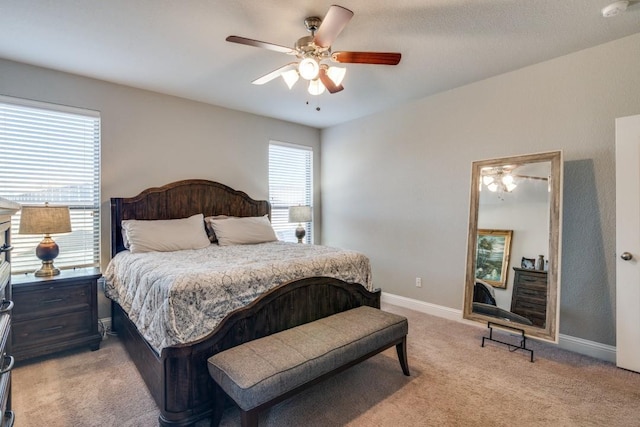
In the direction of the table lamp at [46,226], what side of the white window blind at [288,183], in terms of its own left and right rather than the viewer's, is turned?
right

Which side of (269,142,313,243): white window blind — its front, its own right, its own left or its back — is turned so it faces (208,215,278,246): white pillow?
right

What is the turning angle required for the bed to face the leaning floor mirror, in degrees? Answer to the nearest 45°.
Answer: approximately 45° to its left

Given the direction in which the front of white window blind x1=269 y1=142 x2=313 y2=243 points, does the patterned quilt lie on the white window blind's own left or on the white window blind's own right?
on the white window blind's own right

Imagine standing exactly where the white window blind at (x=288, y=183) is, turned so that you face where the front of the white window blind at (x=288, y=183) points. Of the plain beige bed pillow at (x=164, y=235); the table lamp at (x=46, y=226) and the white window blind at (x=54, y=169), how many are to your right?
3

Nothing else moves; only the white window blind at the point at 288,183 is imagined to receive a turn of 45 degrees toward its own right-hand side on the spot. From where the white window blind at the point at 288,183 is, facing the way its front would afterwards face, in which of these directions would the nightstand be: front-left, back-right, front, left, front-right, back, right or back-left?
front-right

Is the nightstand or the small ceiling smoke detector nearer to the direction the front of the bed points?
the small ceiling smoke detector

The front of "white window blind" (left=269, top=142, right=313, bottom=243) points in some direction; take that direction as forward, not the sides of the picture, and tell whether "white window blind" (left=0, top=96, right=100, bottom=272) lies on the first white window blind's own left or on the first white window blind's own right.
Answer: on the first white window blind's own right

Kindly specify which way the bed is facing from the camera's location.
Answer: facing the viewer and to the right of the viewer

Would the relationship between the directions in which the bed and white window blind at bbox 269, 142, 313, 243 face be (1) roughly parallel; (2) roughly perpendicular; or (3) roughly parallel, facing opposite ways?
roughly parallel

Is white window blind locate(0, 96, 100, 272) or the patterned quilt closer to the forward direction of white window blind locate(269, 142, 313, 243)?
the patterned quilt

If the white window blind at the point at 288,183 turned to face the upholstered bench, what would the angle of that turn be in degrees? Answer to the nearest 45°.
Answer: approximately 45° to its right

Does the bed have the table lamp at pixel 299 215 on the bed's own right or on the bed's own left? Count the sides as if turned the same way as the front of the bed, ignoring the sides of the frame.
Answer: on the bed's own left

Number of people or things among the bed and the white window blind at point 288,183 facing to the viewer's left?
0
